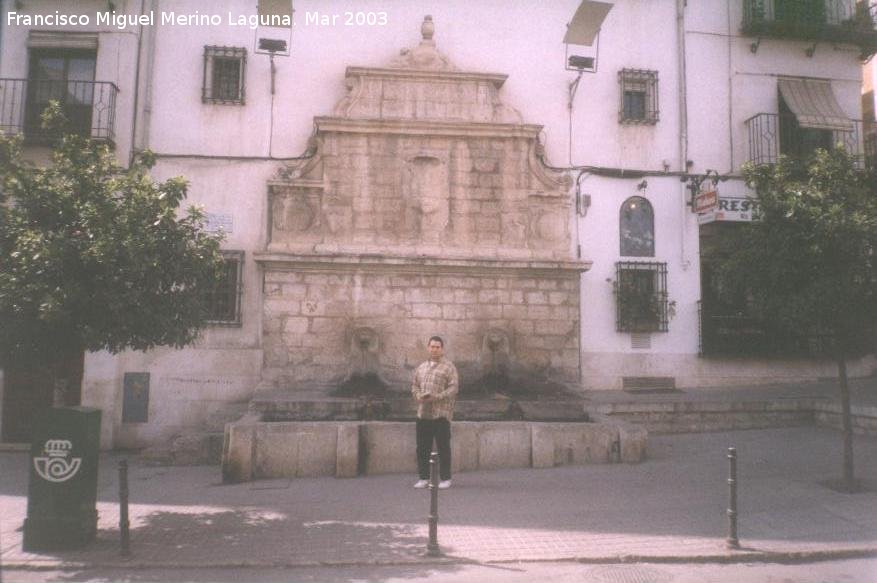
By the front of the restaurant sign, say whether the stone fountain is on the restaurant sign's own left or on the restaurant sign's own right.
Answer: on the restaurant sign's own right

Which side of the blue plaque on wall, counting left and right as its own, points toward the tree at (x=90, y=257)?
front

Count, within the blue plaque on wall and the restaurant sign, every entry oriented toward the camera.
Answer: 2

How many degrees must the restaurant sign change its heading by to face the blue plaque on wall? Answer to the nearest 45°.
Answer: approximately 45° to its right

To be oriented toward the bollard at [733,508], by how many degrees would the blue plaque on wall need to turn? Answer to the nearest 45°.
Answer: approximately 45° to its left

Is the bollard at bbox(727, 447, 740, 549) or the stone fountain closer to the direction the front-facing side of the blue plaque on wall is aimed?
the bollard

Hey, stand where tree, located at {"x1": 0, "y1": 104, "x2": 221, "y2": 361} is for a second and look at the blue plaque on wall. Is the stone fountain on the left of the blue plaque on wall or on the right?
right

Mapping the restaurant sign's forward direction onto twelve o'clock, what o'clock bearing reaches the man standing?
The man standing is roughly at 1 o'clock from the restaurant sign.

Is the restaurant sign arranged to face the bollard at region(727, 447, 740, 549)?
yes

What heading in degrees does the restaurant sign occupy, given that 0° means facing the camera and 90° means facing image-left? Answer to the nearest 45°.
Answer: approximately 0°

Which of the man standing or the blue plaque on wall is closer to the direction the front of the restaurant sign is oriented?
the man standing
